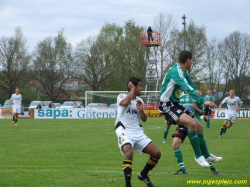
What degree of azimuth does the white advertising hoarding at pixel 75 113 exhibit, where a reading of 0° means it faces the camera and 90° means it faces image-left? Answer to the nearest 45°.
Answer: approximately 0°

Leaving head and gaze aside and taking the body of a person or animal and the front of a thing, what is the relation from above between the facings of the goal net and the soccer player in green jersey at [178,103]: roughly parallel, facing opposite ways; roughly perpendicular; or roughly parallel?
roughly perpendicular

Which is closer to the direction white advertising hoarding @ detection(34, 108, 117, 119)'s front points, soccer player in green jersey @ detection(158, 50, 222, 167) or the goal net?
the soccer player in green jersey

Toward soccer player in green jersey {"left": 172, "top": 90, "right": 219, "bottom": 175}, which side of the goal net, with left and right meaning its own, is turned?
front

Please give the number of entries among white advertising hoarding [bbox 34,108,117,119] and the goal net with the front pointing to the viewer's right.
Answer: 0

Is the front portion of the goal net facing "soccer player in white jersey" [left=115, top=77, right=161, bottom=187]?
yes

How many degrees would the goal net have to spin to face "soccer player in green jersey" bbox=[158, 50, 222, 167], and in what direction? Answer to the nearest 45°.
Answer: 0° — it already faces them

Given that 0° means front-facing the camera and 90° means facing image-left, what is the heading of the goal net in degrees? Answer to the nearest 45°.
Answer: approximately 0°
